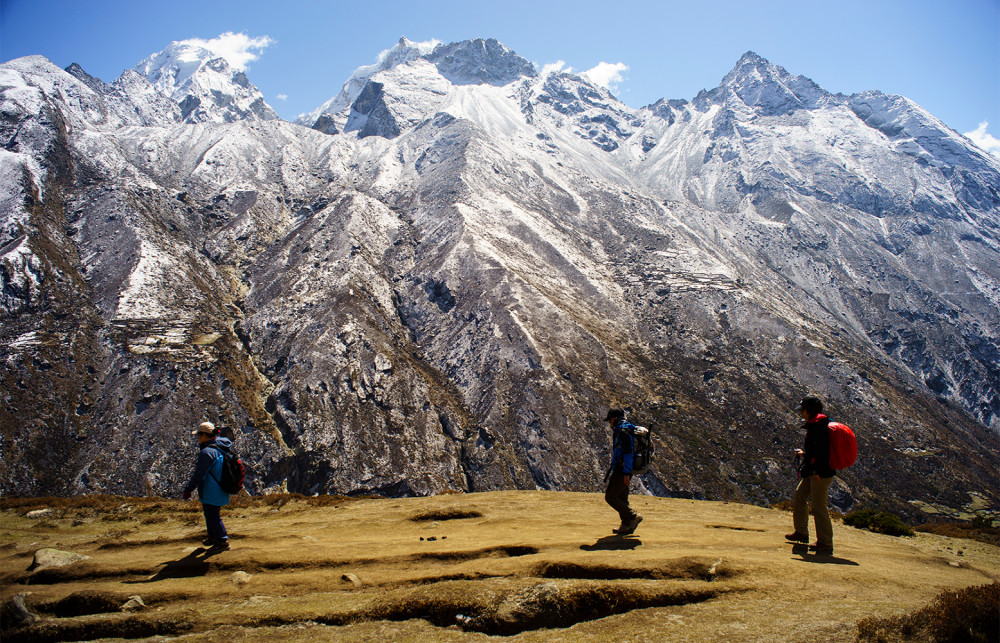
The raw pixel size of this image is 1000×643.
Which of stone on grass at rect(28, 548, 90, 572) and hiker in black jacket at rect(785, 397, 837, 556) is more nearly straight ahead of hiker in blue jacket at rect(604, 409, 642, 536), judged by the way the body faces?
the stone on grass

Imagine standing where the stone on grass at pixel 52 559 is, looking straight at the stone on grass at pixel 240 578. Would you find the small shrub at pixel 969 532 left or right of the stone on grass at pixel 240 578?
left

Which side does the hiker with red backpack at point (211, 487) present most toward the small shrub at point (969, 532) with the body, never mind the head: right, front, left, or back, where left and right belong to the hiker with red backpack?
back

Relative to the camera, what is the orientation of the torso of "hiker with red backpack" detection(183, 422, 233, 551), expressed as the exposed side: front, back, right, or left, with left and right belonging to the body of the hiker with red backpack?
left

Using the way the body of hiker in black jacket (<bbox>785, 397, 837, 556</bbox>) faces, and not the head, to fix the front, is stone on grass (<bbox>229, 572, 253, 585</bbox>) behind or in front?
in front

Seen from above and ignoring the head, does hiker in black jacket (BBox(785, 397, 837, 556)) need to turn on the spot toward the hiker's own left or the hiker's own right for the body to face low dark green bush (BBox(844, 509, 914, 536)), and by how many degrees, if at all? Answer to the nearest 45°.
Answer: approximately 90° to the hiker's own right

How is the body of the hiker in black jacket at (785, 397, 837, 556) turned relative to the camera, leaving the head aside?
to the viewer's left

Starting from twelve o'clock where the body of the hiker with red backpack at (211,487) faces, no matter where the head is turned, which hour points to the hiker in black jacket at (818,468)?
The hiker in black jacket is roughly at 7 o'clock from the hiker with red backpack.

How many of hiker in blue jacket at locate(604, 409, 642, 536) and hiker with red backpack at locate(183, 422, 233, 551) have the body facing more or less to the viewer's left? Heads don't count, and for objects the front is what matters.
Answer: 2

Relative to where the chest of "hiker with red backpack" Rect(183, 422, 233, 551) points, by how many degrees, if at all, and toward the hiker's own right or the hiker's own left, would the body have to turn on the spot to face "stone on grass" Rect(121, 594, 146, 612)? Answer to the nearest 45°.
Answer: approximately 90° to the hiker's own left

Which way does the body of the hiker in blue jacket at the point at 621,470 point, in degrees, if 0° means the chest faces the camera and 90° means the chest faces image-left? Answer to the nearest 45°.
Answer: approximately 90°

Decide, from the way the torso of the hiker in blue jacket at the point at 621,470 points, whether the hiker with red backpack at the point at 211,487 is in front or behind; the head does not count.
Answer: in front
